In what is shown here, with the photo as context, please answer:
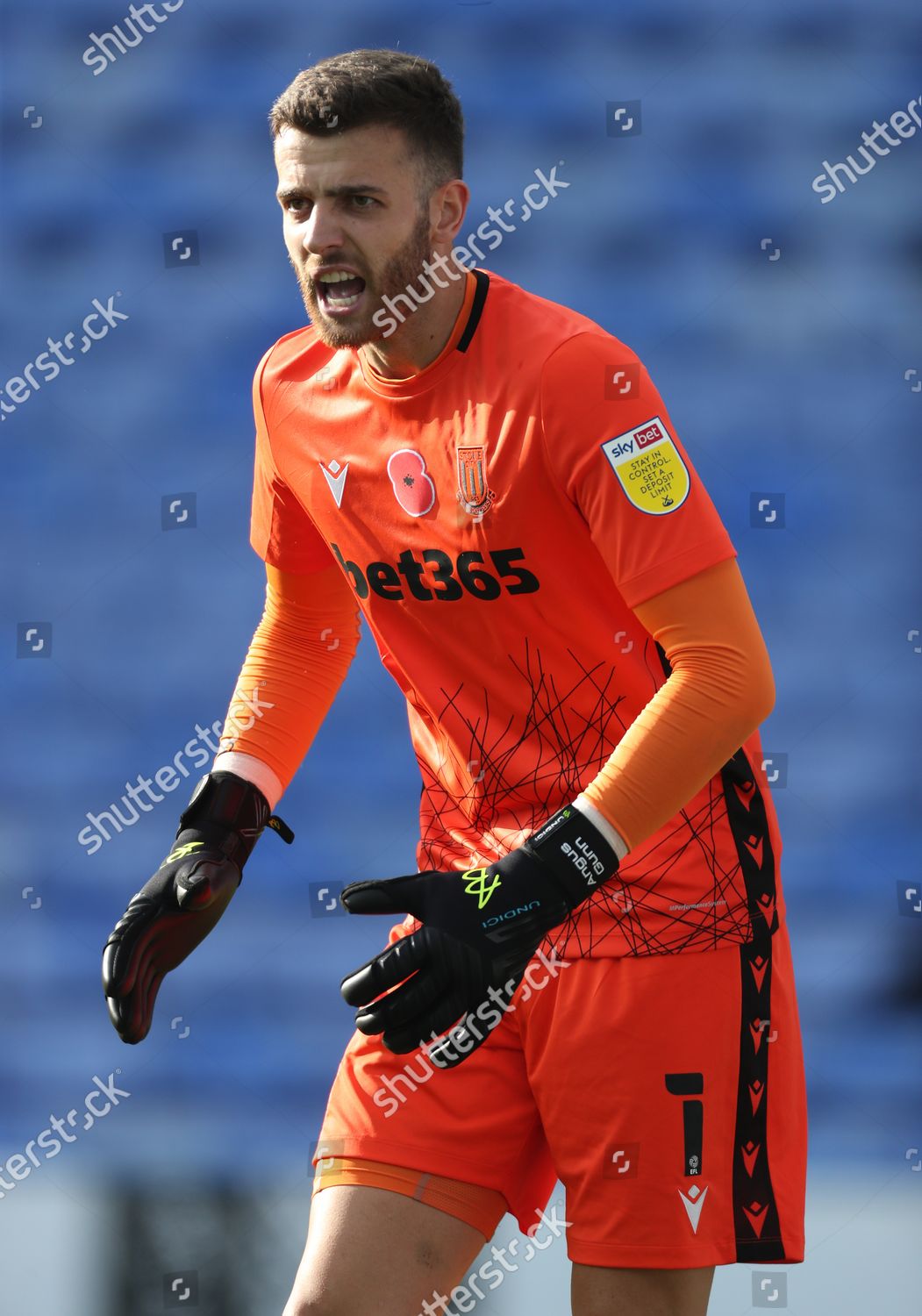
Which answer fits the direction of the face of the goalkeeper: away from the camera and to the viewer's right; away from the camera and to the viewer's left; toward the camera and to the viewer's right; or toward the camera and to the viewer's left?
toward the camera and to the viewer's left
